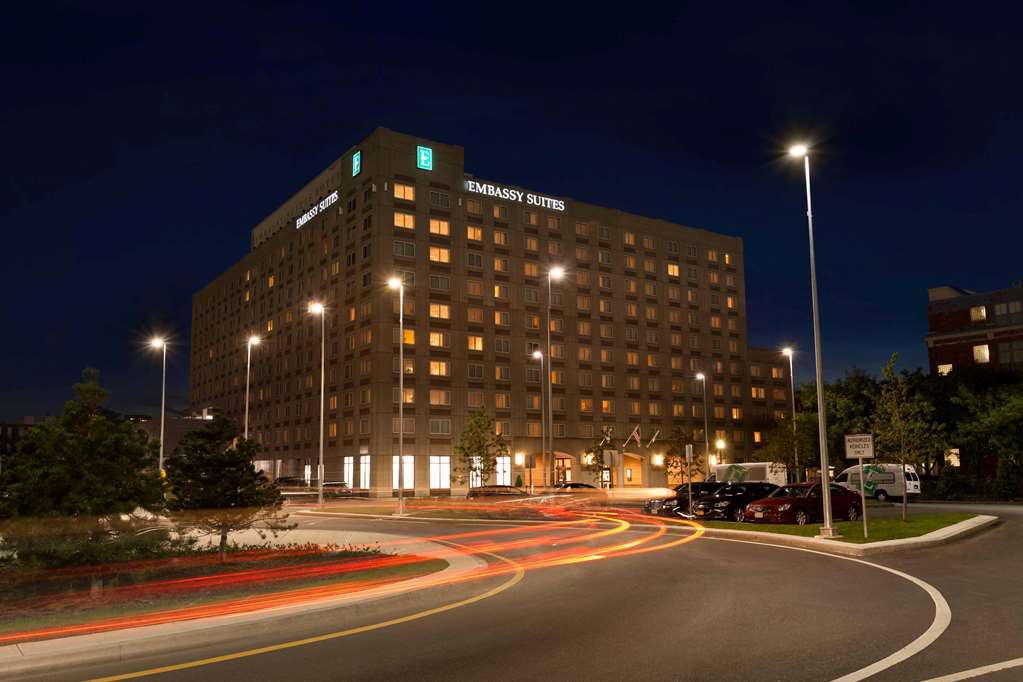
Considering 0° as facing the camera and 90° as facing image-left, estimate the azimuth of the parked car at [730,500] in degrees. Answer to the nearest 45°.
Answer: approximately 45°

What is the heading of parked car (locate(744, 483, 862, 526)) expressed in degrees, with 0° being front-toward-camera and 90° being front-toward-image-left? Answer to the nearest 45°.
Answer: approximately 45°

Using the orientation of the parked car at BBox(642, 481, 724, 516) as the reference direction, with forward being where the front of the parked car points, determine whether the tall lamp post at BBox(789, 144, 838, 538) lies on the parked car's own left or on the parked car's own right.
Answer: on the parked car's own left

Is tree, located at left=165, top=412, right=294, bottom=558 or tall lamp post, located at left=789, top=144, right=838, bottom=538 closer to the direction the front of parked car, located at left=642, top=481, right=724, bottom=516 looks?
the tree

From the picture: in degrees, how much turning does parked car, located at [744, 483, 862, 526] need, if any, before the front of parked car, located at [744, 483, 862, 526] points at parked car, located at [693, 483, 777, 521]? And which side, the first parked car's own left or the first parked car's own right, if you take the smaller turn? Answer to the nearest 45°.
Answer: approximately 90° to the first parked car's own right
